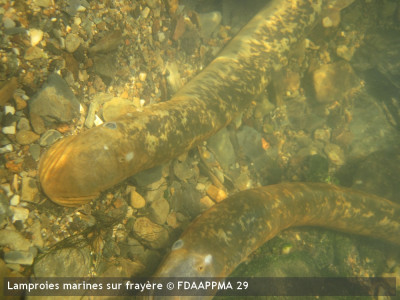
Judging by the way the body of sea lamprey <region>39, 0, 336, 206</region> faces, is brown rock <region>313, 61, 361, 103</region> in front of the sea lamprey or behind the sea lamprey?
behind

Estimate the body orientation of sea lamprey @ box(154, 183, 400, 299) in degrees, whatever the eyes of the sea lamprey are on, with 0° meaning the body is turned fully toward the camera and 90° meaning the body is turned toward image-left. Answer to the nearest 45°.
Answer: approximately 45°

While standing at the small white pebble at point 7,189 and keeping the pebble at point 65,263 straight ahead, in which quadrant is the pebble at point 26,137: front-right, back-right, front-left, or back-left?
back-left
